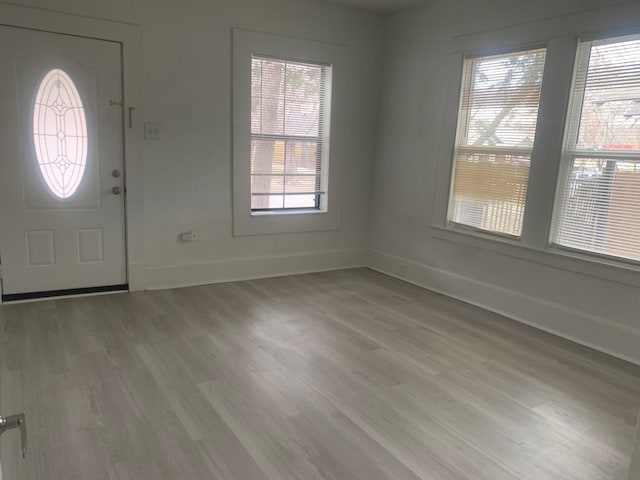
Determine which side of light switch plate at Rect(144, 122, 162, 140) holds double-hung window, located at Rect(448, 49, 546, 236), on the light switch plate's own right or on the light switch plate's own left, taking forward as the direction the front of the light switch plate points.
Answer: on the light switch plate's own left

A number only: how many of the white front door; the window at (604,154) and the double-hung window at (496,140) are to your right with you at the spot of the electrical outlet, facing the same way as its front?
1

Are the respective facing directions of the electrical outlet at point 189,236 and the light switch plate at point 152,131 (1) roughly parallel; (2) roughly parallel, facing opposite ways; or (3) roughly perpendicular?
roughly parallel

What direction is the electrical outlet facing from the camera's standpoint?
toward the camera

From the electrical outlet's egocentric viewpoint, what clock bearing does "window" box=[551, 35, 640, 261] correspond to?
The window is roughly at 10 o'clock from the electrical outlet.

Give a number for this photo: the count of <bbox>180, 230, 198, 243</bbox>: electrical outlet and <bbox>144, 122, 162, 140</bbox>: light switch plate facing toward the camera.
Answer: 2

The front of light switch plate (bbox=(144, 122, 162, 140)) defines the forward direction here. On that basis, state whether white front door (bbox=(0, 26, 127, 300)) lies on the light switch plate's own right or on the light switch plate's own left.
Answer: on the light switch plate's own right

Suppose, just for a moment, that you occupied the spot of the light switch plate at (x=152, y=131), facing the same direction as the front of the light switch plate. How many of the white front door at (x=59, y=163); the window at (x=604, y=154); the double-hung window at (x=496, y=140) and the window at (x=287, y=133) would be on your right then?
1

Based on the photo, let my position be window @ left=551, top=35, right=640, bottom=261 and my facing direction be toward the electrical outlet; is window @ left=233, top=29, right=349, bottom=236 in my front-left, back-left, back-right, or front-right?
front-right

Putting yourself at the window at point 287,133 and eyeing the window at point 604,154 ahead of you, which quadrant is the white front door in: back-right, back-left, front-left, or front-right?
back-right

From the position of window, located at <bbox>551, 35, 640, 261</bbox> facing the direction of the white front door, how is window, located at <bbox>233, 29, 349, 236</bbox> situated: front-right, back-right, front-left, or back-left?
front-right
